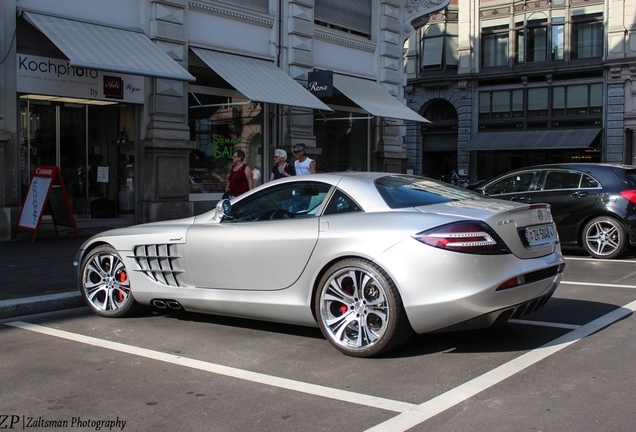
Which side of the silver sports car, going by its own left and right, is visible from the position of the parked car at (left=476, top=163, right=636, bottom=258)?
right

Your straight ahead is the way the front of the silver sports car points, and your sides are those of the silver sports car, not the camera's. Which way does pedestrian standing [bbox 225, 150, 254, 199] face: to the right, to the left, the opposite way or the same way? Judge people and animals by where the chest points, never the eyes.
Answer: to the left

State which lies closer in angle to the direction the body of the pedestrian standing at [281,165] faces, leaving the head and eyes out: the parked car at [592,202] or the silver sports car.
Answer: the silver sports car

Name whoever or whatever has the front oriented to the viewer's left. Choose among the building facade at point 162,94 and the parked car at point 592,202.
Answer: the parked car

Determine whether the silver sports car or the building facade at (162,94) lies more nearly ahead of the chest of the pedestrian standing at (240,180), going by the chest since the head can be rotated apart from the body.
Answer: the silver sports car

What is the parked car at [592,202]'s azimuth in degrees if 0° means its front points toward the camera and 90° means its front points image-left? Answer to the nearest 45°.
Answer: approximately 90°

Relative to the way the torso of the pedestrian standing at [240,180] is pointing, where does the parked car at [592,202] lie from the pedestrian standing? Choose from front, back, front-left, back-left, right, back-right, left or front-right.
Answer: back-left

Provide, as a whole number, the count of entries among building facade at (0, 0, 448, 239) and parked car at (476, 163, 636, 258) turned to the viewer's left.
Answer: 1

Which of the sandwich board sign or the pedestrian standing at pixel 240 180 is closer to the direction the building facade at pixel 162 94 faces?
the pedestrian standing

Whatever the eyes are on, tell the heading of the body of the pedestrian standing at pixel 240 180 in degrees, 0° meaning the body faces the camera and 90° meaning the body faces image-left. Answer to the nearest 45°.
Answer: approximately 45°

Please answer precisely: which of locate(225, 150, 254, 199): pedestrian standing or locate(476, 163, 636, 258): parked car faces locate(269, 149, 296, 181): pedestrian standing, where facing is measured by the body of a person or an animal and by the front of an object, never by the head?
the parked car
